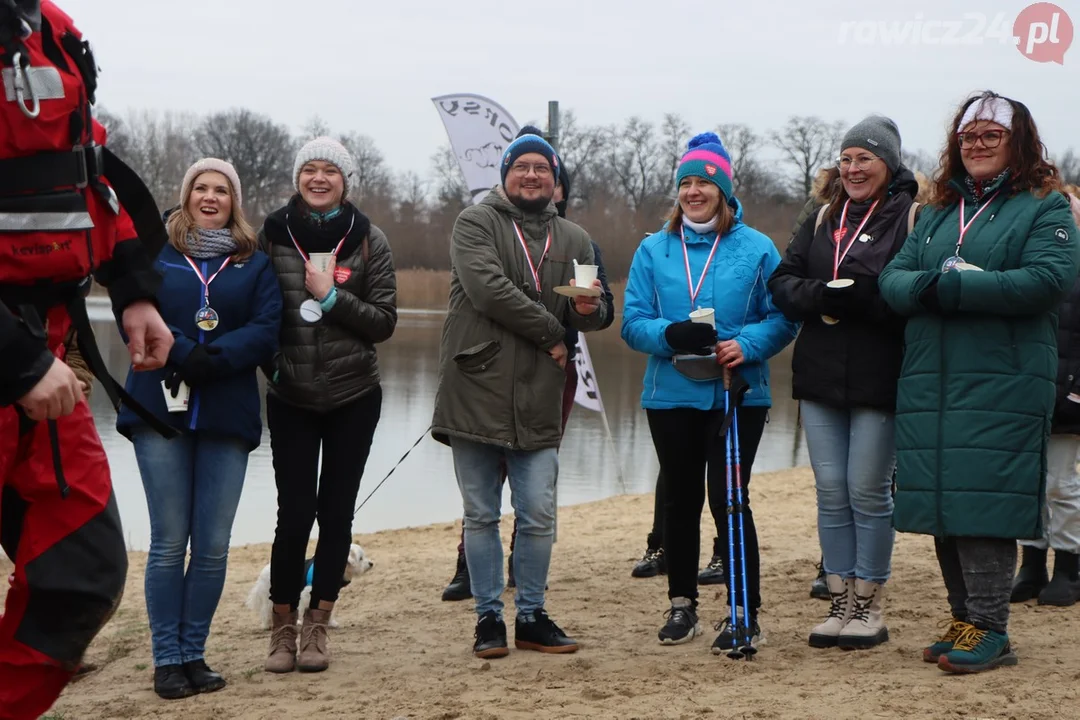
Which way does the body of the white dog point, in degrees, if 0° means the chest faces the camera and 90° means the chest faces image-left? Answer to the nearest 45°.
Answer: approximately 270°
